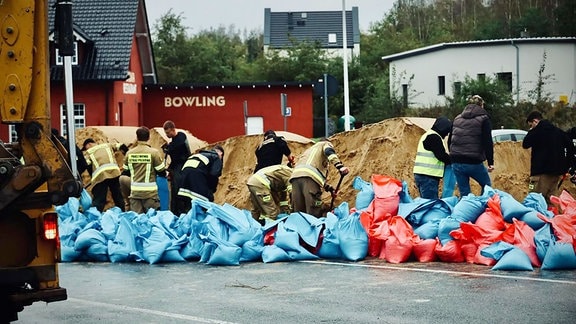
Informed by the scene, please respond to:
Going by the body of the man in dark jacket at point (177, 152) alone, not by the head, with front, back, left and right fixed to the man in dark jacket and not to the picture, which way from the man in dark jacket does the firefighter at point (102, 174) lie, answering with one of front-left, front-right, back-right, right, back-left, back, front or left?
front

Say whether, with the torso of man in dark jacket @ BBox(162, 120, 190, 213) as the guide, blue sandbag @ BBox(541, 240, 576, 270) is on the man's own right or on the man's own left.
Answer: on the man's own left

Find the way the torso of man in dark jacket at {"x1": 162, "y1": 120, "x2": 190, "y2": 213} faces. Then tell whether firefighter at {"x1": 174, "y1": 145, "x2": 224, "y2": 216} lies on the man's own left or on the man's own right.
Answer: on the man's own left

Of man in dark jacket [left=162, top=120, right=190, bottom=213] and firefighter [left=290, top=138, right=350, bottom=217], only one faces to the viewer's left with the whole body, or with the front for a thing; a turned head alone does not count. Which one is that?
the man in dark jacket

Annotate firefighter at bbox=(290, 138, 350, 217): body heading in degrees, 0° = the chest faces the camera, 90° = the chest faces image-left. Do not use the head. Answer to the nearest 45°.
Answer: approximately 225°

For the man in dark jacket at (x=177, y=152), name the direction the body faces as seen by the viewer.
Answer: to the viewer's left
